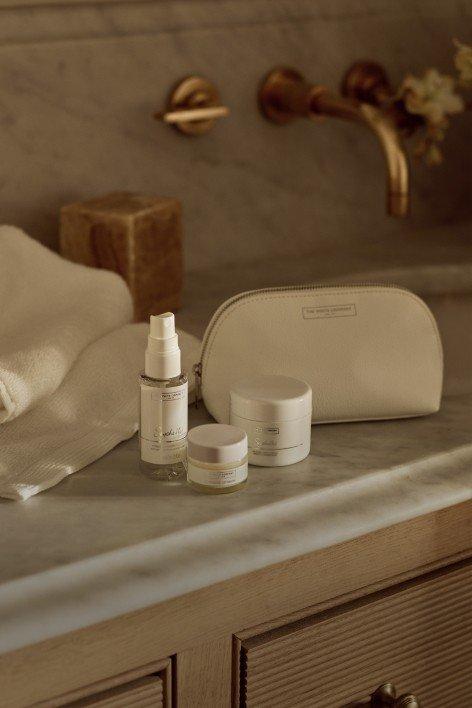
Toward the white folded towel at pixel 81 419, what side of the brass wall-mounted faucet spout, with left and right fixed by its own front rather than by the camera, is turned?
right

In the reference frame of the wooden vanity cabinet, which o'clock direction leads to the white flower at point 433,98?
The white flower is roughly at 8 o'clock from the wooden vanity cabinet.

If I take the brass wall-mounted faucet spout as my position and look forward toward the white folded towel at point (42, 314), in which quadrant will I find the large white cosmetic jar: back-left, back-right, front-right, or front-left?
front-left

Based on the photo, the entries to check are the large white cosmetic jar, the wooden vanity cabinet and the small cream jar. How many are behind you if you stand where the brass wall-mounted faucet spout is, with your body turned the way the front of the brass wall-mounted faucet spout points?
0

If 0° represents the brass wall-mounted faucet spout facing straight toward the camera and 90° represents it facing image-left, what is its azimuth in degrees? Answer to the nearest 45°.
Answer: approximately 315°

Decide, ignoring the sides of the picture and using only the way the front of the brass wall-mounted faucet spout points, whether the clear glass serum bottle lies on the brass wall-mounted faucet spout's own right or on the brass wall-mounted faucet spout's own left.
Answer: on the brass wall-mounted faucet spout's own right

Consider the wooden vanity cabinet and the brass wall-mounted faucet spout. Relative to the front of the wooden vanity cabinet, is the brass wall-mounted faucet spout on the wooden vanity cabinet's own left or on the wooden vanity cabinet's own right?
on the wooden vanity cabinet's own left

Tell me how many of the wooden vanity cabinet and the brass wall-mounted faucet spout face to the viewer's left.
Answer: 0

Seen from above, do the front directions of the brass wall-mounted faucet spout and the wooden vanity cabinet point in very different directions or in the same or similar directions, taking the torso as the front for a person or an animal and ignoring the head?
same or similar directions

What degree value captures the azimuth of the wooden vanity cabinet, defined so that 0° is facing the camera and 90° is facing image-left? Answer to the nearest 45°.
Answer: approximately 315°

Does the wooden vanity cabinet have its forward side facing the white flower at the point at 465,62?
no
